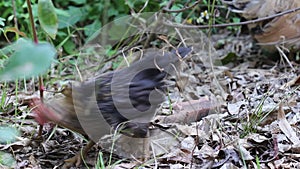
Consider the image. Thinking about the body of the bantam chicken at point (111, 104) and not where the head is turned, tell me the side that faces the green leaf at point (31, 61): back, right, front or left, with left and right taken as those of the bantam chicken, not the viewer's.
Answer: left
